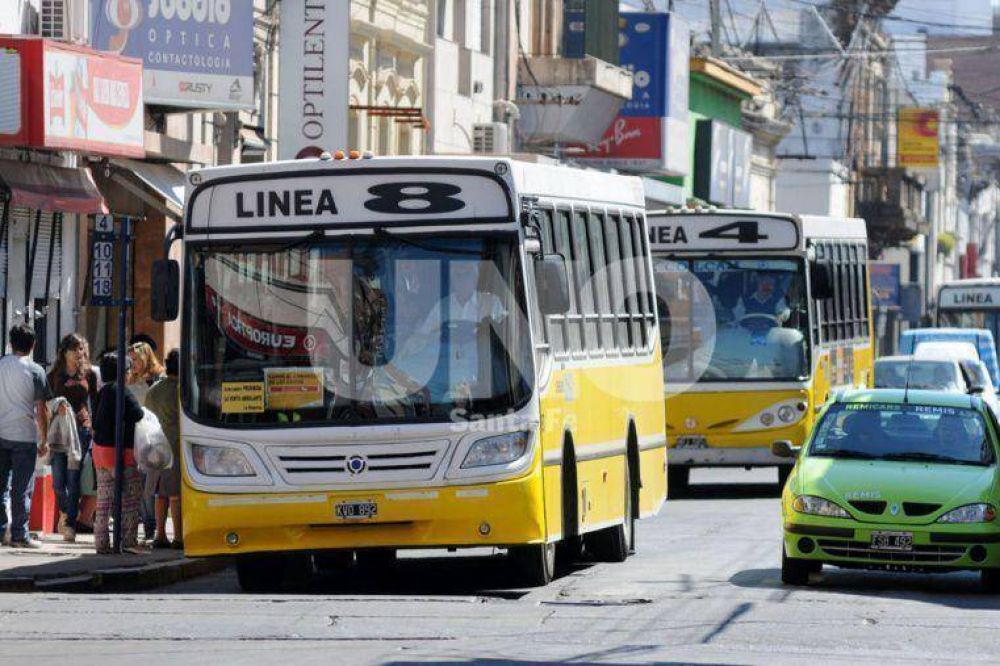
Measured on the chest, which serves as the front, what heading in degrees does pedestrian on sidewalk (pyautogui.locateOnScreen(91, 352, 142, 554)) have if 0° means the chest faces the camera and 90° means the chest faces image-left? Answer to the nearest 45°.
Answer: approximately 180°

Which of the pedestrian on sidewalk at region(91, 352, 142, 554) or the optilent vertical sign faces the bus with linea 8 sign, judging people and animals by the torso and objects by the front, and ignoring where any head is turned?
the optilent vertical sign

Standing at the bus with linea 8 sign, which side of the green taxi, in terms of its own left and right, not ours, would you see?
right

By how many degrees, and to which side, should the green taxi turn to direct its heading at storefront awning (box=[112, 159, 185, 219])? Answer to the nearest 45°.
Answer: approximately 135° to its right

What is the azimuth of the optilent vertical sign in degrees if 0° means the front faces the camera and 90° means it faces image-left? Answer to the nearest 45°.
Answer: approximately 0°
